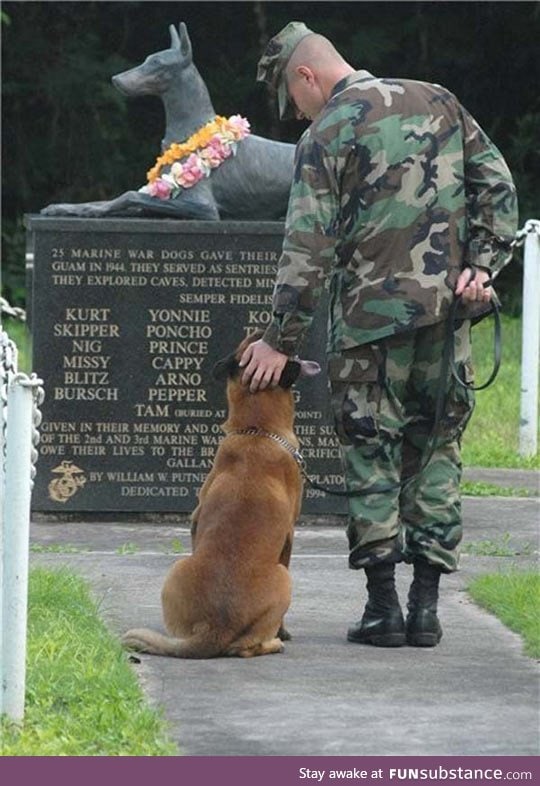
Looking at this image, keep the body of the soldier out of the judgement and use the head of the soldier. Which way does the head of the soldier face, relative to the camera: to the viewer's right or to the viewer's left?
to the viewer's left

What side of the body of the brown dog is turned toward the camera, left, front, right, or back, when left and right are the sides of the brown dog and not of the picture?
back

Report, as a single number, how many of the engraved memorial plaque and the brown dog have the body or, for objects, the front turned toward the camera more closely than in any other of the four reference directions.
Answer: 1

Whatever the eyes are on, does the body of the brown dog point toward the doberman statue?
yes

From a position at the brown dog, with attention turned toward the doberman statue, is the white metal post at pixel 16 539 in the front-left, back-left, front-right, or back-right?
back-left

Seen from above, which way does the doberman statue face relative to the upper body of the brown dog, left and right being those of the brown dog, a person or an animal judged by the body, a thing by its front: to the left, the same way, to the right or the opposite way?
to the left

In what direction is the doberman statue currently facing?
to the viewer's left

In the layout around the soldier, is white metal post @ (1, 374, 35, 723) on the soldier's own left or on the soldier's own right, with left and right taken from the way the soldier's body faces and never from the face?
on the soldier's own left

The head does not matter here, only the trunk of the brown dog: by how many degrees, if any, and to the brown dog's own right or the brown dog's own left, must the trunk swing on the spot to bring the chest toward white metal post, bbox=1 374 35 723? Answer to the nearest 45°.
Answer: approximately 135° to the brown dog's own left

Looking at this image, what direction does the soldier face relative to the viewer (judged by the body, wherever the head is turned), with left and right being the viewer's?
facing away from the viewer and to the left of the viewer
